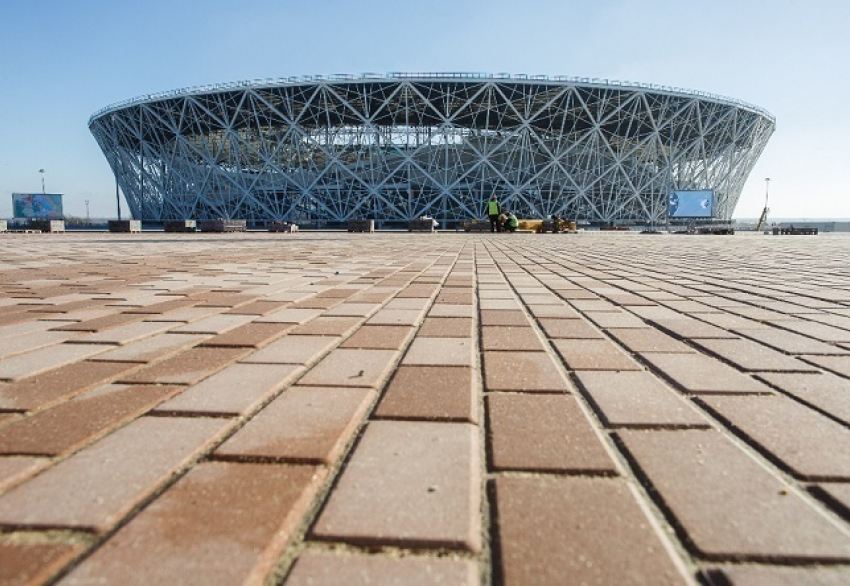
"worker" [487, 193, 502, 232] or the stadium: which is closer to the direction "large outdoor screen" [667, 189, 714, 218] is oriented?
the worker

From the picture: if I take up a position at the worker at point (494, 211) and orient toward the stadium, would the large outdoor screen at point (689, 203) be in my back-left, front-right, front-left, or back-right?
front-right

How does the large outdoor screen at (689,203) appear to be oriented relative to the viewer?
toward the camera

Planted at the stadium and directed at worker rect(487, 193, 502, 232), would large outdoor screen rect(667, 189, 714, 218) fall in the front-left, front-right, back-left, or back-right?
front-left

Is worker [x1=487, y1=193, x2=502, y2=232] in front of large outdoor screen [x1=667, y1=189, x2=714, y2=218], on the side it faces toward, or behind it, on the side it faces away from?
in front
